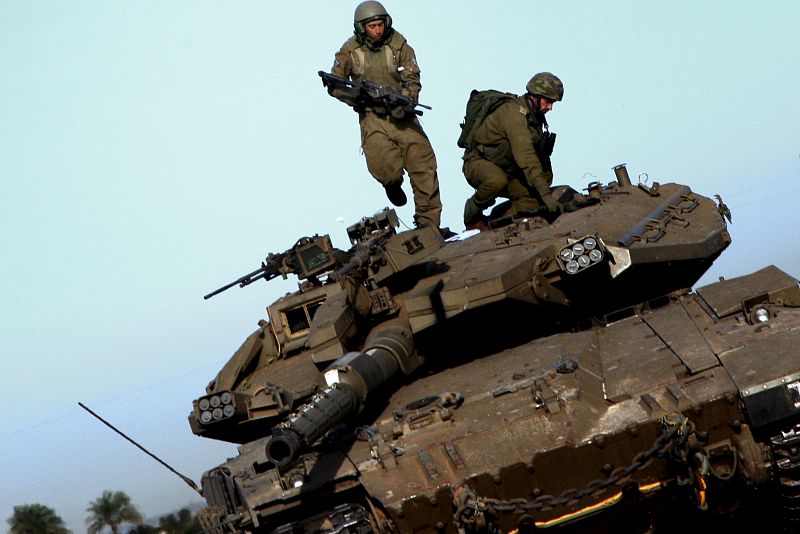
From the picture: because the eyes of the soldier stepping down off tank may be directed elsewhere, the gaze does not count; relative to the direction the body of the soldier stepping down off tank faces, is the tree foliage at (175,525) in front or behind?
behind

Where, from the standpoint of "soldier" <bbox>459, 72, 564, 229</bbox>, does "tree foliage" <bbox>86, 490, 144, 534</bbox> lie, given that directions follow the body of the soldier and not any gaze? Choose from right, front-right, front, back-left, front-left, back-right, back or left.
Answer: back-left

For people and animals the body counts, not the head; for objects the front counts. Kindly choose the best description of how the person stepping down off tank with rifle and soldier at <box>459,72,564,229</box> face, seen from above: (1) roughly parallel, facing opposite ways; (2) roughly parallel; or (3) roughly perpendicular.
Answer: roughly perpendicular

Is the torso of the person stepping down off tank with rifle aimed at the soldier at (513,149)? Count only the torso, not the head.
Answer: no

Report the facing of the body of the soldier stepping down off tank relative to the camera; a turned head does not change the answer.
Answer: toward the camera

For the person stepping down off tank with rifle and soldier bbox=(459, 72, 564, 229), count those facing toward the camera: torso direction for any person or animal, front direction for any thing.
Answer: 1

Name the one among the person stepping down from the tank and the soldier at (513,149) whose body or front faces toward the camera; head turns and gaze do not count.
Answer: the person stepping down from the tank

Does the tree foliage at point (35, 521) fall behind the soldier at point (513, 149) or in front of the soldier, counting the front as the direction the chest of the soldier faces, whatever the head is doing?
behind

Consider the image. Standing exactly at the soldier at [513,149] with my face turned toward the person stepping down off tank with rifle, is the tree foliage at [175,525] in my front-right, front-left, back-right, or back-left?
front-right

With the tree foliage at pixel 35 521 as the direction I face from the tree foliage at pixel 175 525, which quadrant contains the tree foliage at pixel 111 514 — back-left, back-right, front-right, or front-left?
front-right

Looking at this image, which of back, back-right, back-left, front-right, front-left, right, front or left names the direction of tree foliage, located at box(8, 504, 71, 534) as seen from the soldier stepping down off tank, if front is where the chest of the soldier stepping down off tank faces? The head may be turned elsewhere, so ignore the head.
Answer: back-right

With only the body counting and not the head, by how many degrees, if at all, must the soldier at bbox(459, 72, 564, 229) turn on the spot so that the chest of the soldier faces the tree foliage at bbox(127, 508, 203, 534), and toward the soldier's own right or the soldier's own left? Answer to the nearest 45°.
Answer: approximately 135° to the soldier's own left

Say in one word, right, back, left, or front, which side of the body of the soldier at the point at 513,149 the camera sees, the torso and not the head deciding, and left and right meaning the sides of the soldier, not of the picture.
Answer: right

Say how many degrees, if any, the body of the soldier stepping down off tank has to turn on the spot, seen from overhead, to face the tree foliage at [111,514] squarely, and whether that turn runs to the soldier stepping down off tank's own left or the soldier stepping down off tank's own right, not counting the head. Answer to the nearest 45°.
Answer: approximately 135° to the soldier stepping down off tank's own right

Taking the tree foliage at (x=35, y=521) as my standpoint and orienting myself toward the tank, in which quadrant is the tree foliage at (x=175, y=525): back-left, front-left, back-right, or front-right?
front-left
